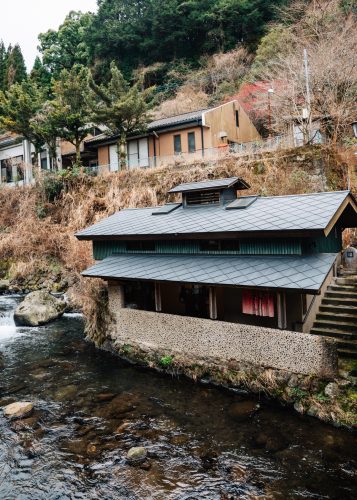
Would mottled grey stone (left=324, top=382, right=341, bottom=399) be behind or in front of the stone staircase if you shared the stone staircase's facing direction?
in front

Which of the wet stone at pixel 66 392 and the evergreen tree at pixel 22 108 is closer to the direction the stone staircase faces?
the wet stone

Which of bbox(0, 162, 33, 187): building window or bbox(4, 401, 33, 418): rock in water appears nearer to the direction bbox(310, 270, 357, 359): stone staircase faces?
the rock in water

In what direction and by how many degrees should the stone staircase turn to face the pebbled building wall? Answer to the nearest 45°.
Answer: approximately 45° to its right

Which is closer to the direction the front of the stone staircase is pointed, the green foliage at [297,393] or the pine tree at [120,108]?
the green foliage

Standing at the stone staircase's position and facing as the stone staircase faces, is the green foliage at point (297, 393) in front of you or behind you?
in front
